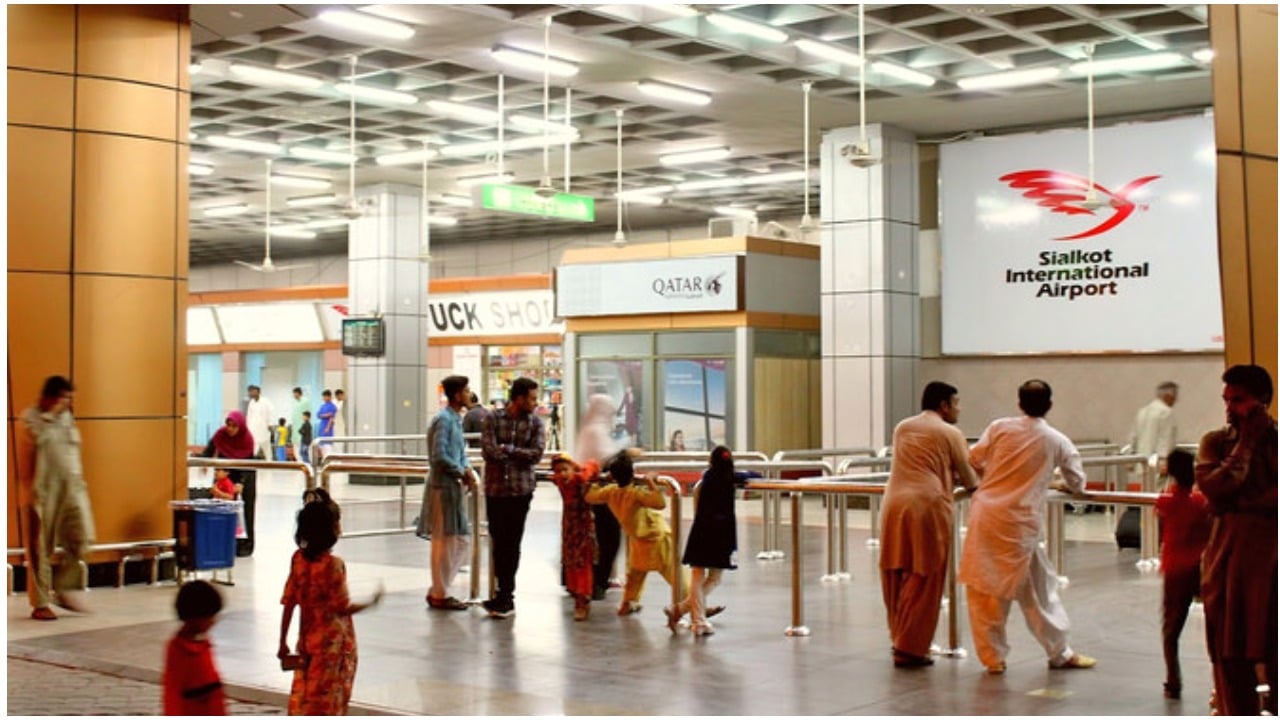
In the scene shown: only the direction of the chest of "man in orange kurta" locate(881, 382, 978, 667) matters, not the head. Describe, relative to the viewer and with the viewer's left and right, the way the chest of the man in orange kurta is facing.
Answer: facing away from the viewer and to the right of the viewer

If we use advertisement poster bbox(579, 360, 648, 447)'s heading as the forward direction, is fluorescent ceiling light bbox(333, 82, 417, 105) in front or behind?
in front

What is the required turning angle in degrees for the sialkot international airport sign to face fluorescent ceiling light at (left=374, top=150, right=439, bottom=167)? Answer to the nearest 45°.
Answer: approximately 90° to its right

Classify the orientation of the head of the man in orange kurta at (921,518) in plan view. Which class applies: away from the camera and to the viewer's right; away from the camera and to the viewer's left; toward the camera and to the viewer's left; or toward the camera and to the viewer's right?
away from the camera and to the viewer's right

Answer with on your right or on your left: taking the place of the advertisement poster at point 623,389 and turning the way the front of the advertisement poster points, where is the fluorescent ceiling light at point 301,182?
on your right

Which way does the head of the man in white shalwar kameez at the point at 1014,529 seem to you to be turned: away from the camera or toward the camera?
away from the camera

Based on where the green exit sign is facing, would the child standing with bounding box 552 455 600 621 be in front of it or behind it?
in front

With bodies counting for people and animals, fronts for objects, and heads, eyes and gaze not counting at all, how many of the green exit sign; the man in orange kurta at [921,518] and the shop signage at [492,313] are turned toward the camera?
2

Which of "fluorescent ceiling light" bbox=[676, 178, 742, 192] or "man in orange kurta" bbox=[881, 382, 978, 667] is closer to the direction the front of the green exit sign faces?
the man in orange kurta

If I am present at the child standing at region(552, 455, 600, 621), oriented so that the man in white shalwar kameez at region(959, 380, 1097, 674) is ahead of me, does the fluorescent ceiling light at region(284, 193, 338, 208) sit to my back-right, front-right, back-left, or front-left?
back-left

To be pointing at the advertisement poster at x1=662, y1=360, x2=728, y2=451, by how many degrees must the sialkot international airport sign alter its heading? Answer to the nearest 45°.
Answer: approximately 90° to its right

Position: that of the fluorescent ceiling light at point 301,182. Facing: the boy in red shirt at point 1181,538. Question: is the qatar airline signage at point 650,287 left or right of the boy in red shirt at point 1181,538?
left
